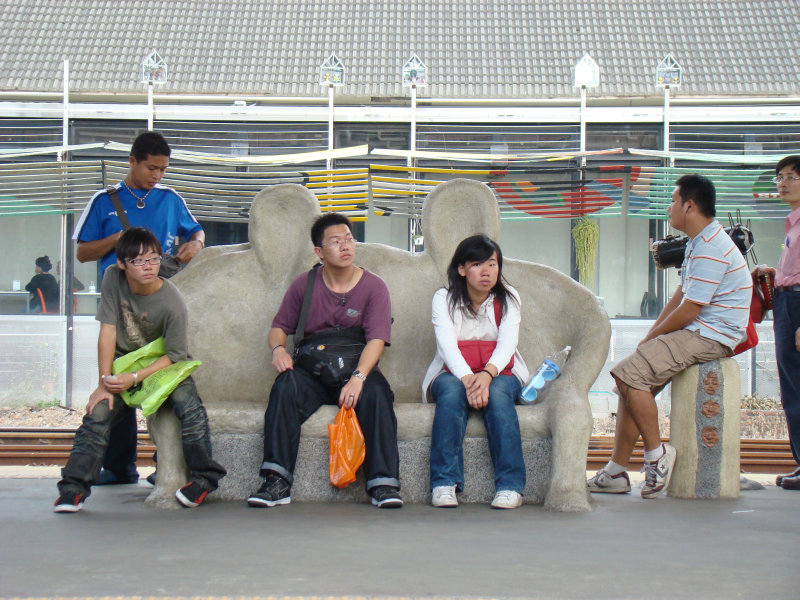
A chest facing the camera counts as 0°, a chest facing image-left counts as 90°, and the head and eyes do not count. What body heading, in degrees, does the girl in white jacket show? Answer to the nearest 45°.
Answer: approximately 0°

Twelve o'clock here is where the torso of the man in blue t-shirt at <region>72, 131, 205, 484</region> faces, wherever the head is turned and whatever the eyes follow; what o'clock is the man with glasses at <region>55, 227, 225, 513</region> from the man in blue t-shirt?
The man with glasses is roughly at 12 o'clock from the man in blue t-shirt.

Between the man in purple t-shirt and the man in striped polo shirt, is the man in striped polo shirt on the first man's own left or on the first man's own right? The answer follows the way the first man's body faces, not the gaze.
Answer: on the first man's own left

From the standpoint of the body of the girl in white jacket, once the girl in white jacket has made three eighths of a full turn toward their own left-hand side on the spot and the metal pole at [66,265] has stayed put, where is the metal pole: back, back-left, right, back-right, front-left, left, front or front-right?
left

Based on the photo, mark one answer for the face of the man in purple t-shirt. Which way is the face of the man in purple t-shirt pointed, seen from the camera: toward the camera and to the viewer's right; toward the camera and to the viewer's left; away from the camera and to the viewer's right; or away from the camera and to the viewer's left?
toward the camera and to the viewer's right

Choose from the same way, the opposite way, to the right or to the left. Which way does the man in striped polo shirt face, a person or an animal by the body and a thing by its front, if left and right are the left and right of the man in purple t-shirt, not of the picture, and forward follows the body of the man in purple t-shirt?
to the right

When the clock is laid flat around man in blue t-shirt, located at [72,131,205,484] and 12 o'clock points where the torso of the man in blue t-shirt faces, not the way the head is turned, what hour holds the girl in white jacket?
The girl in white jacket is roughly at 10 o'clock from the man in blue t-shirt.

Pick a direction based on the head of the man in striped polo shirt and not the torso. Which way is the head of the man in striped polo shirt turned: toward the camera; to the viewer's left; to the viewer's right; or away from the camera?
to the viewer's left

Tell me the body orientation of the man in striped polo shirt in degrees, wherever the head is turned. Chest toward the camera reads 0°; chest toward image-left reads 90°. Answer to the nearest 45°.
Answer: approximately 90°

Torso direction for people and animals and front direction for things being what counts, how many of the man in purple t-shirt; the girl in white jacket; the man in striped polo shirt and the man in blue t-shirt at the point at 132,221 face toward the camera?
3
